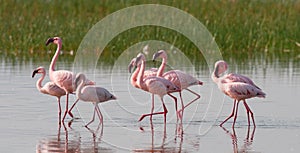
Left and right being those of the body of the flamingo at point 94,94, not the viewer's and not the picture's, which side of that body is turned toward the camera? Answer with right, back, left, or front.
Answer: left
